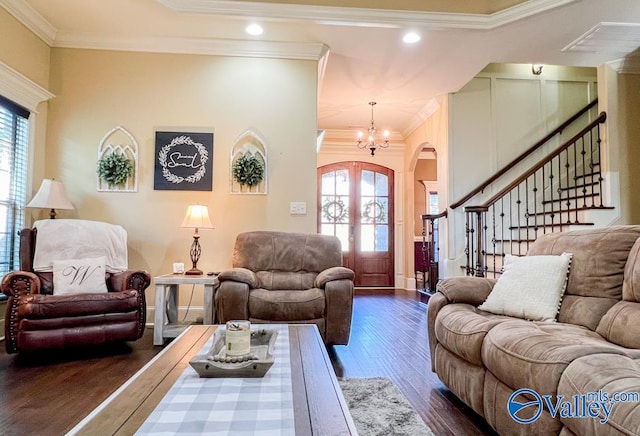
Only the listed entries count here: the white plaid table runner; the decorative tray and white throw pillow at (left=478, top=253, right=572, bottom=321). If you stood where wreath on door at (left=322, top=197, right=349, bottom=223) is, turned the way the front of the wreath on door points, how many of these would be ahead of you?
3

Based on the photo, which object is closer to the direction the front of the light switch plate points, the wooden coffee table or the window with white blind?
the wooden coffee table

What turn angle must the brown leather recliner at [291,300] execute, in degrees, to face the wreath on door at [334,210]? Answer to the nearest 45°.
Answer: approximately 180°

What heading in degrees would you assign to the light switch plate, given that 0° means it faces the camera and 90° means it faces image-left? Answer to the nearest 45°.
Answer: approximately 0°

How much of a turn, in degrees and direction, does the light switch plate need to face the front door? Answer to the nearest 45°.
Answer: approximately 180°

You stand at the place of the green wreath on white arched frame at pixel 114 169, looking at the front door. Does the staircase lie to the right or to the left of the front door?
right

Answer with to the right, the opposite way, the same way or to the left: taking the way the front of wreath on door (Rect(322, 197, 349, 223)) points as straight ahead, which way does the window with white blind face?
to the left

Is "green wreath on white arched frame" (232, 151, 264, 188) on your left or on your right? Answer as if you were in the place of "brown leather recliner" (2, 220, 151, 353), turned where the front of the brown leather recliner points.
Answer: on your left

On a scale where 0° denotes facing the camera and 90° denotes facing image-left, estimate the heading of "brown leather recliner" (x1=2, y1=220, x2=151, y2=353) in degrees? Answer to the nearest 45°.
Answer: approximately 0°

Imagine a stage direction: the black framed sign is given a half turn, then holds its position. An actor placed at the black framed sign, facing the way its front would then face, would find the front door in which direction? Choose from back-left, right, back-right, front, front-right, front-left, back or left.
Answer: front-right

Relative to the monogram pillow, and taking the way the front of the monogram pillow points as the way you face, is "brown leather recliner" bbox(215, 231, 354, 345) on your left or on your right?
on your left

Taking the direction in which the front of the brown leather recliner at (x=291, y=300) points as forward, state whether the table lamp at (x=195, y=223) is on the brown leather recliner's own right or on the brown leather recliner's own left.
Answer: on the brown leather recliner's own right
